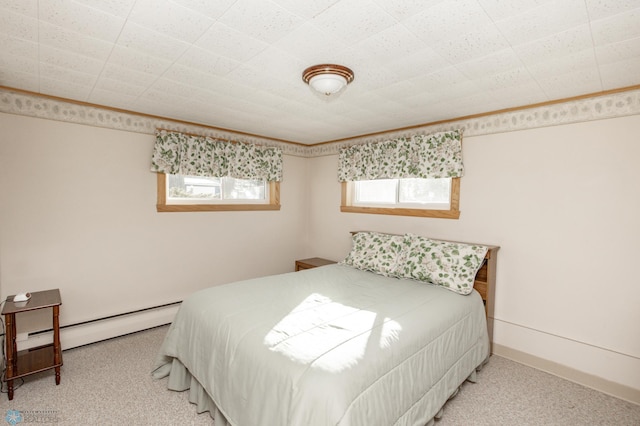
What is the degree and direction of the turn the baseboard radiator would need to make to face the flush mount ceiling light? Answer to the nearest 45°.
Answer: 0° — it already faces it

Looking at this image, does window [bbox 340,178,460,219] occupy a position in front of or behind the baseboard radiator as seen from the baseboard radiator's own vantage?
in front

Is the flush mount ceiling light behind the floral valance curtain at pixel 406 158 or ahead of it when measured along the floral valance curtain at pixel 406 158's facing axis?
ahead

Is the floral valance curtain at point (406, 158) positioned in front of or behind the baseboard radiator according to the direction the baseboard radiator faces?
in front

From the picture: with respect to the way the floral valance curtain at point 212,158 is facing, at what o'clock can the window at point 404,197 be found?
The window is roughly at 11 o'clock from the floral valance curtain.

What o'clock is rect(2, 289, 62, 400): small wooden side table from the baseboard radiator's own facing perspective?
The small wooden side table is roughly at 3 o'clock from the baseboard radiator.

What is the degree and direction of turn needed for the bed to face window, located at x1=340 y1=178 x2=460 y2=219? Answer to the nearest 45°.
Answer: approximately 180°

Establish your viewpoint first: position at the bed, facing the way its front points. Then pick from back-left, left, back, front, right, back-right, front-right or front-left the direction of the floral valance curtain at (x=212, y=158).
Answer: right

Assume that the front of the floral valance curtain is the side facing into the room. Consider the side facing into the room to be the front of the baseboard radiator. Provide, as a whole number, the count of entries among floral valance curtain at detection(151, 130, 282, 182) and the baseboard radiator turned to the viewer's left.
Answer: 0

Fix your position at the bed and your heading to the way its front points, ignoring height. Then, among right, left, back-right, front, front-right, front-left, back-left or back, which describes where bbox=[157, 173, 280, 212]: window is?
right

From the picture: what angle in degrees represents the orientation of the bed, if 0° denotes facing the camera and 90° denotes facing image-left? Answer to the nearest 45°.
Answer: approximately 45°

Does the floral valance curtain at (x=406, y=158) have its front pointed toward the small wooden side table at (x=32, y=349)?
yes

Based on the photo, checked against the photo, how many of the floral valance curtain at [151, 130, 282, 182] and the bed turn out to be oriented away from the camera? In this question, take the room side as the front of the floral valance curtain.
0
